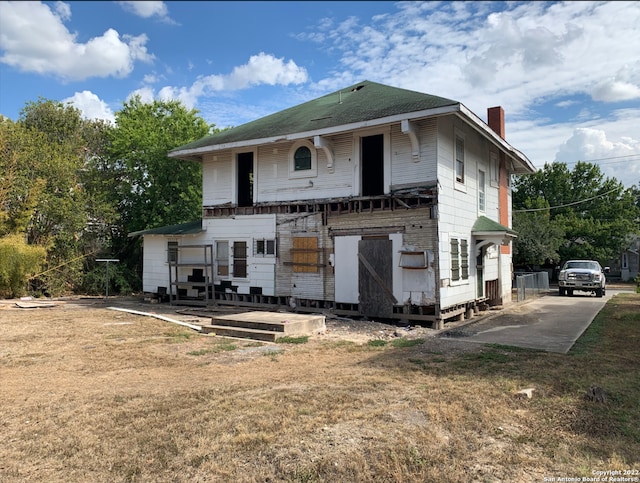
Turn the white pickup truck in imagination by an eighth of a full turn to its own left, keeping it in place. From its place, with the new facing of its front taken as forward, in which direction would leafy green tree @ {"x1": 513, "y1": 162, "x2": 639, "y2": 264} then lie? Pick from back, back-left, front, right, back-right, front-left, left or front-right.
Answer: back-left

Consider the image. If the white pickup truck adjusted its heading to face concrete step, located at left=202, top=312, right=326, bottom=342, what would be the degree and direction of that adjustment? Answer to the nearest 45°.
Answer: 0° — it already faces it

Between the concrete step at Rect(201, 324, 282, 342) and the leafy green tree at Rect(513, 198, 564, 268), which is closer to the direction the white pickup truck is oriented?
the concrete step

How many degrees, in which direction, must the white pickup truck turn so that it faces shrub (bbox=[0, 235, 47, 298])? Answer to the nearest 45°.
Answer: approximately 45° to its right

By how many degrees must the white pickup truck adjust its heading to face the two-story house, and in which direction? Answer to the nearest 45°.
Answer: approximately 45° to its right

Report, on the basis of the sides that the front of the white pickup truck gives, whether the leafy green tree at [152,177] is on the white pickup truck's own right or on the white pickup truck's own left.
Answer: on the white pickup truck's own right

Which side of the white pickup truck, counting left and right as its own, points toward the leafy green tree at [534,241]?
back

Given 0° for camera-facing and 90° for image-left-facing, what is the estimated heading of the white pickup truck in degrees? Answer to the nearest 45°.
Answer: approximately 0°

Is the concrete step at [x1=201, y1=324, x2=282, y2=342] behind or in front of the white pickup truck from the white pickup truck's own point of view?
in front
